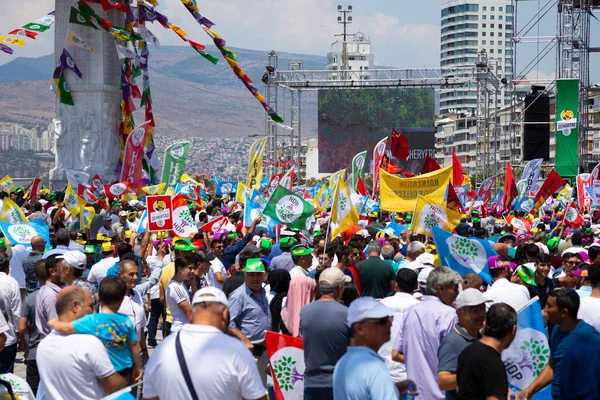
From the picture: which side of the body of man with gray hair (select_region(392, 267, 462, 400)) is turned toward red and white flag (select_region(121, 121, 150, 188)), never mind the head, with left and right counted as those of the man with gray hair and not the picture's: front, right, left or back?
left

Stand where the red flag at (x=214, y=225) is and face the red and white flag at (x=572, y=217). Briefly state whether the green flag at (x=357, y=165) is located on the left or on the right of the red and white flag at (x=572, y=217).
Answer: left

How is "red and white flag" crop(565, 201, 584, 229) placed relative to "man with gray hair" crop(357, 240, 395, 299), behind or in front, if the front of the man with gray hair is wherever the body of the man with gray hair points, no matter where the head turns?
in front

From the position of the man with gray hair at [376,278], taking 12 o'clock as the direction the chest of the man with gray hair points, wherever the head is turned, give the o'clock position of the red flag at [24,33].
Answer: The red flag is roughly at 11 o'clock from the man with gray hair.

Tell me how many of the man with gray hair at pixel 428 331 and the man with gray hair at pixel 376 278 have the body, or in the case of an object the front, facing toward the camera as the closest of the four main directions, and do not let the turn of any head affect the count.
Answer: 0

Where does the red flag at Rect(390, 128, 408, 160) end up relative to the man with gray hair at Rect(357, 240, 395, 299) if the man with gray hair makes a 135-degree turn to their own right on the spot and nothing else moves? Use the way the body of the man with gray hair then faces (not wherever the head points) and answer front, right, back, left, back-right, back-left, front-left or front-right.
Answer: back-left

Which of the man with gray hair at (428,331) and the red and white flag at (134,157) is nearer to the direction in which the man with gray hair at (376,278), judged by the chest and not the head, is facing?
the red and white flag

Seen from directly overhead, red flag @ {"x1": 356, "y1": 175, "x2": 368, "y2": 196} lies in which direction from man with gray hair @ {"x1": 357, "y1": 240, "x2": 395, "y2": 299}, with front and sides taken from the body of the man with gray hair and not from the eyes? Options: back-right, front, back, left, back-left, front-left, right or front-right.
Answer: front

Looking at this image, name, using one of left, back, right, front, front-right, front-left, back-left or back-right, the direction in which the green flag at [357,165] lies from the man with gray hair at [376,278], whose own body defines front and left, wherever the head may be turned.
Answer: front

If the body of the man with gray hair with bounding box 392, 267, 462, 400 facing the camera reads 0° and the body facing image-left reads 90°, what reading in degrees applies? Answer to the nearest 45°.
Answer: approximately 225°

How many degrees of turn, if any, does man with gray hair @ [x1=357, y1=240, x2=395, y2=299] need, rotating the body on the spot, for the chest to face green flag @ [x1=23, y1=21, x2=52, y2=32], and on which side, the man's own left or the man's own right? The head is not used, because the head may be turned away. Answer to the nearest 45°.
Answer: approximately 45° to the man's own left

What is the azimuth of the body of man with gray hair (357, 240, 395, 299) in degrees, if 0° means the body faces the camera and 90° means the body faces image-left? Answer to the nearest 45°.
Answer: approximately 180°
